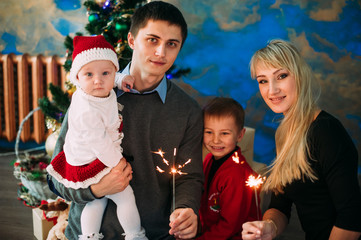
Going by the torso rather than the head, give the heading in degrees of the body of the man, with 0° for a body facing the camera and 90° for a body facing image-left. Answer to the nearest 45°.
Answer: approximately 0°

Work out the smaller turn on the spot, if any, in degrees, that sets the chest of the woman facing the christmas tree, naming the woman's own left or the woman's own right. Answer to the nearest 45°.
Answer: approximately 90° to the woman's own right

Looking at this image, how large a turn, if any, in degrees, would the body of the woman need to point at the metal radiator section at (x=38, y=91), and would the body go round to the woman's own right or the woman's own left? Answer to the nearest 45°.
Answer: approximately 90° to the woman's own right

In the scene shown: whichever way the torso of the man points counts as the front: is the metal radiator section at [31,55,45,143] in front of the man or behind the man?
behind
